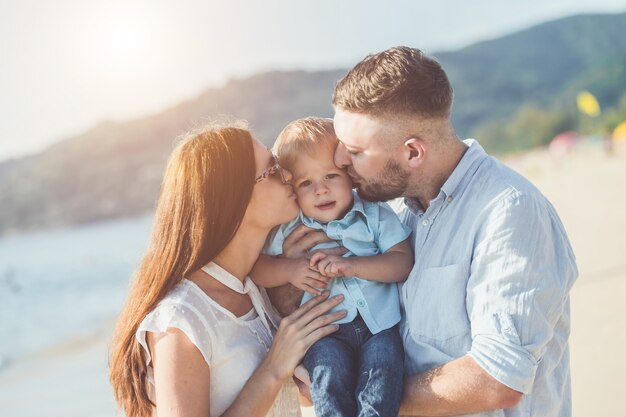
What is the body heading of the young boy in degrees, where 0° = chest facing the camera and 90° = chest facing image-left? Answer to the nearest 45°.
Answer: approximately 0°

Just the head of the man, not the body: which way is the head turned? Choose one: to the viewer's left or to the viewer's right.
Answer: to the viewer's left

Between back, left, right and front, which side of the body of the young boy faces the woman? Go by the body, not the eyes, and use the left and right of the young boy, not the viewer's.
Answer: right

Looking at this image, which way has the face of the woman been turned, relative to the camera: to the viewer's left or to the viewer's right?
to the viewer's right
